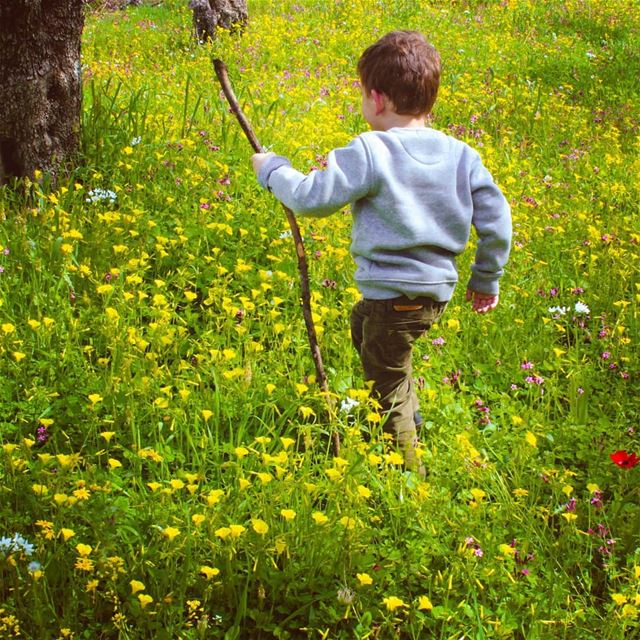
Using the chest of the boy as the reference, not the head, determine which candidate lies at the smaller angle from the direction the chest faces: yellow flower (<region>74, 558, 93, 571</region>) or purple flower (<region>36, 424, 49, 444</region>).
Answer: the purple flower

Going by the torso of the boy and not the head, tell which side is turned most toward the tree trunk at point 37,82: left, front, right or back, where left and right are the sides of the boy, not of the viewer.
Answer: front

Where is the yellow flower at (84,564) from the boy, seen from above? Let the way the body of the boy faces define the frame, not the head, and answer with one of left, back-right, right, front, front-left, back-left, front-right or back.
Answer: left

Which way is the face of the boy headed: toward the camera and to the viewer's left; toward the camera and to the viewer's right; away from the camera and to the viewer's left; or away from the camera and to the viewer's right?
away from the camera and to the viewer's left

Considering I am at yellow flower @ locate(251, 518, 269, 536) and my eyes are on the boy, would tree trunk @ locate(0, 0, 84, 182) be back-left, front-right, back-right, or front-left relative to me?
front-left

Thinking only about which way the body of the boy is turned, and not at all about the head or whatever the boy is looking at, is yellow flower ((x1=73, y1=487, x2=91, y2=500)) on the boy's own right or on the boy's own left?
on the boy's own left

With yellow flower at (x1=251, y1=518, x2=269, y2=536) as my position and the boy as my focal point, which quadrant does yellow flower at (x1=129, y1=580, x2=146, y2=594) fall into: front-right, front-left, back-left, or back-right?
back-left

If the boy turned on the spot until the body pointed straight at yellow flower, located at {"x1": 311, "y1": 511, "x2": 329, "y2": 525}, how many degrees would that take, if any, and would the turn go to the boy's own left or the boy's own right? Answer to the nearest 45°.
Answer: approximately 135° to the boy's own left

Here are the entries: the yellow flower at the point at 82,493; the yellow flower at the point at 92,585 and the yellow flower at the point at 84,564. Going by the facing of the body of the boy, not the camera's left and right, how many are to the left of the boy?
3

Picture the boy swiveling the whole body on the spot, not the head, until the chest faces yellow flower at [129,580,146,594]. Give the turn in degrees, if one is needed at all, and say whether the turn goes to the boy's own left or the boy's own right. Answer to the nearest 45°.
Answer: approximately 90° to the boy's own left

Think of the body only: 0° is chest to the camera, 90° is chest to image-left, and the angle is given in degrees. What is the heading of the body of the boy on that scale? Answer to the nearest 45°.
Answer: approximately 135°

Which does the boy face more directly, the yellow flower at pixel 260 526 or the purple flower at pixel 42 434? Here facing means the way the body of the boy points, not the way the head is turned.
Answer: the purple flower
